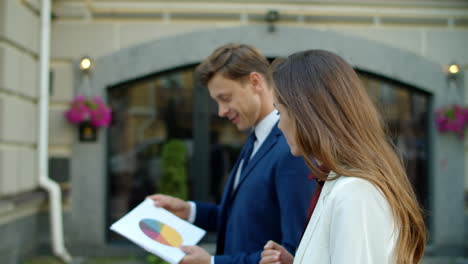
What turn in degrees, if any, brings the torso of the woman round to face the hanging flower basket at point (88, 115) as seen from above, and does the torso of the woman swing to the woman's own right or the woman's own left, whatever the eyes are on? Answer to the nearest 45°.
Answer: approximately 45° to the woman's own right

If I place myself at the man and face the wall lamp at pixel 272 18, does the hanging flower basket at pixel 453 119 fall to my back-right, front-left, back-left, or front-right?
front-right

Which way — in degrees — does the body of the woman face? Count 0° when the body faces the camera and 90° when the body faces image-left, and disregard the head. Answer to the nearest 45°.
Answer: approximately 90°

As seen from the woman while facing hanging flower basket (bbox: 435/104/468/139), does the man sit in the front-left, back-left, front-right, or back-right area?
front-left

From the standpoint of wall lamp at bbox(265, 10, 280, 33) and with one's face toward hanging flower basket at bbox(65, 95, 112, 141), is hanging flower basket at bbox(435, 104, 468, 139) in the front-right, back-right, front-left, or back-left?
back-left

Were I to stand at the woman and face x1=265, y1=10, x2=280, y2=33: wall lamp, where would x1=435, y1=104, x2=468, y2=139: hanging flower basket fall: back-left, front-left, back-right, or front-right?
front-right

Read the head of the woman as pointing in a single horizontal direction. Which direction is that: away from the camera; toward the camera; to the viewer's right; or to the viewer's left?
to the viewer's left

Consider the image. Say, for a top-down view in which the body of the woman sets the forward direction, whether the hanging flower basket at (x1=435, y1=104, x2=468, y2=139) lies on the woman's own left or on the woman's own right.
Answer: on the woman's own right

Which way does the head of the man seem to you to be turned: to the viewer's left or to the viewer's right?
to the viewer's left

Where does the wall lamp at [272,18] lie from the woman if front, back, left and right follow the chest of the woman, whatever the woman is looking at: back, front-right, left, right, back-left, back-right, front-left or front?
right

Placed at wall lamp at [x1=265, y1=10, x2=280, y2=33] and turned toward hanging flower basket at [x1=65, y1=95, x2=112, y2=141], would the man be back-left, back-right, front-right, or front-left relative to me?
front-left
